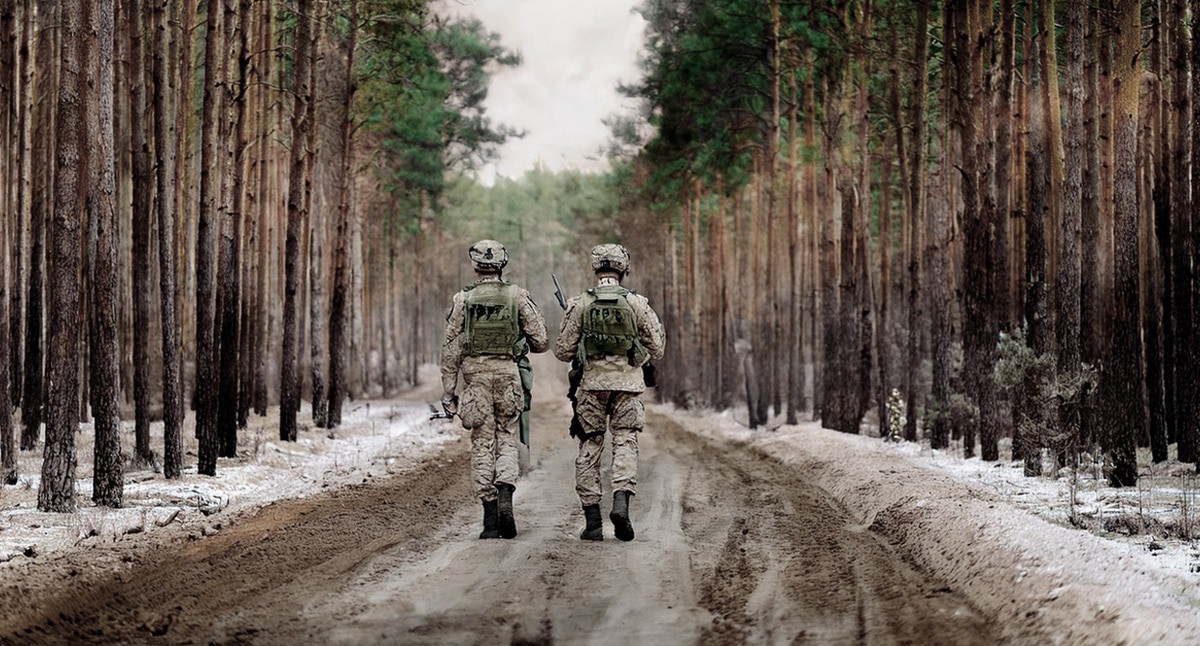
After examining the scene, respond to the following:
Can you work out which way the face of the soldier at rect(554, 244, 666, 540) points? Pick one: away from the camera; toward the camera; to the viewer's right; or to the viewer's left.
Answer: away from the camera

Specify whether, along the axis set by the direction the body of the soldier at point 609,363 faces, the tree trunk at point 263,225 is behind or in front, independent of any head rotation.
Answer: in front

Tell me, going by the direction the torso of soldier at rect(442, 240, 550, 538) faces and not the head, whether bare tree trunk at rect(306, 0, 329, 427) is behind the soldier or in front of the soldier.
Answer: in front

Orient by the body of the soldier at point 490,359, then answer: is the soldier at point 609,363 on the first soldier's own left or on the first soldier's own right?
on the first soldier's own right

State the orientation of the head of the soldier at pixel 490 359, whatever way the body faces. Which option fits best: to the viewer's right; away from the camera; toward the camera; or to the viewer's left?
away from the camera

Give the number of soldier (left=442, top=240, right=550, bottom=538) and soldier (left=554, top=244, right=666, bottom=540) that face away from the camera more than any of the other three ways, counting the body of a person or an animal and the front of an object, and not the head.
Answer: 2

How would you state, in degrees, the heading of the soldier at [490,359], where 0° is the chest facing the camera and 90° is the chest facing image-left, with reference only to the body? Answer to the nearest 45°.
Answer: approximately 180°

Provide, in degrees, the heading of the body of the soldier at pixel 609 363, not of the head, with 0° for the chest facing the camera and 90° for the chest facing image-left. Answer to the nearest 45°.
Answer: approximately 180°

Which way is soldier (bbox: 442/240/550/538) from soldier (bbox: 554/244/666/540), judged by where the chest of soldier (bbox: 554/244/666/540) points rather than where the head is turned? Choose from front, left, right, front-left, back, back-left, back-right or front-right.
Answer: left

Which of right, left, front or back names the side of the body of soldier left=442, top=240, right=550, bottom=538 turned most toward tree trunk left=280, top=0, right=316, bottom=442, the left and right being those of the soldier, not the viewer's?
front

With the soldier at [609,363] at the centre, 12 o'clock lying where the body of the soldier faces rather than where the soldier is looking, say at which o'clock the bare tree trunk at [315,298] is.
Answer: The bare tree trunk is roughly at 11 o'clock from the soldier.

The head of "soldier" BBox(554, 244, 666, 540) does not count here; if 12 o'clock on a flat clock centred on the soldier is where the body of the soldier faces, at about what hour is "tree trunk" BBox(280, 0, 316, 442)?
The tree trunk is roughly at 11 o'clock from the soldier.
